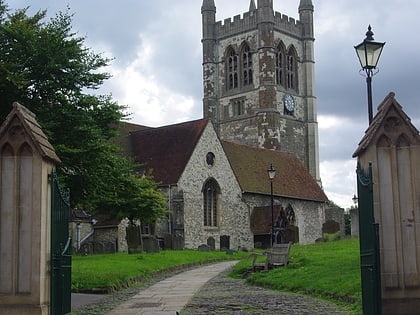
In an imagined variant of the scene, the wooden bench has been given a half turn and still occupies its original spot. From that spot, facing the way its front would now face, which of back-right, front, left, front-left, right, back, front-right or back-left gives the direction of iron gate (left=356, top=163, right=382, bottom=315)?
back-right

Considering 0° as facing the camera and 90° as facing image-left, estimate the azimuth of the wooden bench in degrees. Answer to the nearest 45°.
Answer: approximately 45°

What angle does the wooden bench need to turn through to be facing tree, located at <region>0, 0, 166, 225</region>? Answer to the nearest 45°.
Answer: approximately 45° to its right

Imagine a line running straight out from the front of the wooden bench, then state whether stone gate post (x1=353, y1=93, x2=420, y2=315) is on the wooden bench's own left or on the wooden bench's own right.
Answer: on the wooden bench's own left

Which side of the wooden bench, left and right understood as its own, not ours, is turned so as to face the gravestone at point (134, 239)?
right

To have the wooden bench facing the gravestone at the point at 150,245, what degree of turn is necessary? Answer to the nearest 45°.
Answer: approximately 90° to its right

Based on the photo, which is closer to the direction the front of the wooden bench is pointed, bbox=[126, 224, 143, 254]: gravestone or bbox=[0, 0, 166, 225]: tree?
the tree

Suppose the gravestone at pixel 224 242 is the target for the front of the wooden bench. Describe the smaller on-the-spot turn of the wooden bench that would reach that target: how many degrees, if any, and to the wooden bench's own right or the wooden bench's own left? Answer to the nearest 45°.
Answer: approximately 135° to the wooden bench's own right
